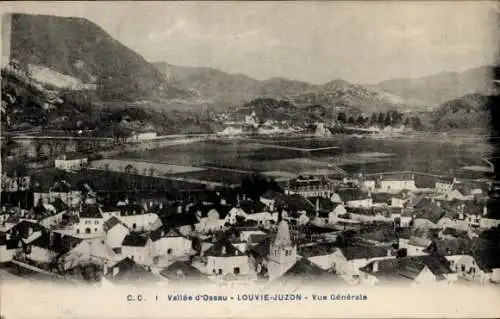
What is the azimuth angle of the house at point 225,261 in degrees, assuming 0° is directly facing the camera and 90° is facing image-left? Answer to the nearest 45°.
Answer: approximately 0°

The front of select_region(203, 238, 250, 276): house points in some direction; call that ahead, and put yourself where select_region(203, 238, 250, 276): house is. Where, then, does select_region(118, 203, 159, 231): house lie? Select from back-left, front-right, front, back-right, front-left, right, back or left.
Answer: right

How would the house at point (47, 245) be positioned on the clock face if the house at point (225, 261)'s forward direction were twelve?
the house at point (47, 245) is roughly at 3 o'clock from the house at point (225, 261).

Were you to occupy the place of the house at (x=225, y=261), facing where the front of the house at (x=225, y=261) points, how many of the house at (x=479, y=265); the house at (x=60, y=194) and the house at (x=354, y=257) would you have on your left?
2

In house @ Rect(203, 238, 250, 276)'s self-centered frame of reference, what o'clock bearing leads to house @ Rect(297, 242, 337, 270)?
house @ Rect(297, 242, 337, 270) is roughly at 9 o'clock from house @ Rect(203, 238, 250, 276).

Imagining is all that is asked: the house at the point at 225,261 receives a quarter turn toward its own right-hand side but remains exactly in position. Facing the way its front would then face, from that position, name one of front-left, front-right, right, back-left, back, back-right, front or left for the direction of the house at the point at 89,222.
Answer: front

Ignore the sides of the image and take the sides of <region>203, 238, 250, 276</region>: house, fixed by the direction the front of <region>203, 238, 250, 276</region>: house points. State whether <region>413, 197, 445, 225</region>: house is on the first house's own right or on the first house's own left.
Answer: on the first house's own left
